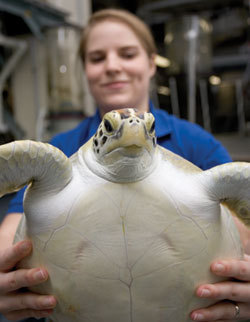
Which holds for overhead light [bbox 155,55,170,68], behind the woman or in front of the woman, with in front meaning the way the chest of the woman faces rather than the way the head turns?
behind

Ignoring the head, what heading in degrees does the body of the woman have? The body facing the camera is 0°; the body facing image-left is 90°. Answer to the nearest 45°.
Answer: approximately 0°

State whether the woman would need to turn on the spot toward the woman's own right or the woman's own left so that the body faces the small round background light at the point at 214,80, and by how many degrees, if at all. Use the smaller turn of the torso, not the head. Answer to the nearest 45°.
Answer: approximately 180°
